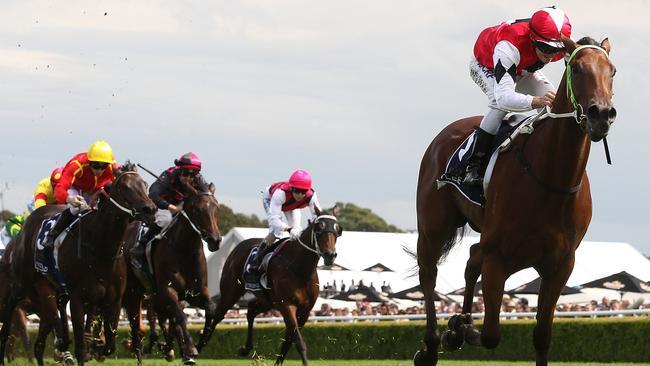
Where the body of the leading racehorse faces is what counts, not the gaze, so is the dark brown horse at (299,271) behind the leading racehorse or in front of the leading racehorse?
behind

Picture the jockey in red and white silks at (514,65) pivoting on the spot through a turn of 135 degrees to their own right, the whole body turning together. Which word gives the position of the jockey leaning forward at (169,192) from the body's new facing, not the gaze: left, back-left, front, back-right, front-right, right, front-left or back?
front-right

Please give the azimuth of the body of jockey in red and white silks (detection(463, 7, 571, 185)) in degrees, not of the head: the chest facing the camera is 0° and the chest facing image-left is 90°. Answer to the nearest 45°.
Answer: approximately 315°

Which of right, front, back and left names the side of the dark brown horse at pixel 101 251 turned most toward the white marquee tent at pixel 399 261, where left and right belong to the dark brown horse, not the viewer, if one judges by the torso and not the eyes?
left

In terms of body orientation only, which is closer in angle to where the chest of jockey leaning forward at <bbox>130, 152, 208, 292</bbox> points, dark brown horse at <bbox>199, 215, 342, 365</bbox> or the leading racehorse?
the leading racehorse

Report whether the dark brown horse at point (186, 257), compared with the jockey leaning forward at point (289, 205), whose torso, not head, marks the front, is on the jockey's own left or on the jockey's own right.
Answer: on the jockey's own right

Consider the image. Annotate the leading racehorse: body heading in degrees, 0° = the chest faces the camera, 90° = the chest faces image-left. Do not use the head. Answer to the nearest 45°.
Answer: approximately 315°

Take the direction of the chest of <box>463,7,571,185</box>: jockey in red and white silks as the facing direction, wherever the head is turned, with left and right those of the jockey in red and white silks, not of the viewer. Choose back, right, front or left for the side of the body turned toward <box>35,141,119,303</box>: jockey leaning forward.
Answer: back

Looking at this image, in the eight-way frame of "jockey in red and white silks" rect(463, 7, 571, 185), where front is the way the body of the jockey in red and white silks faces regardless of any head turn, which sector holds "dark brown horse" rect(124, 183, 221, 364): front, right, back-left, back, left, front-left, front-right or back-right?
back
